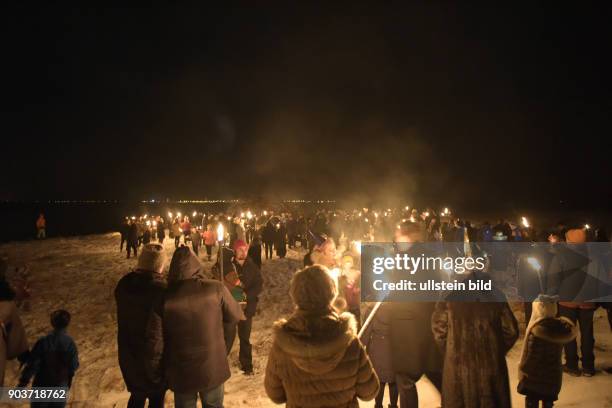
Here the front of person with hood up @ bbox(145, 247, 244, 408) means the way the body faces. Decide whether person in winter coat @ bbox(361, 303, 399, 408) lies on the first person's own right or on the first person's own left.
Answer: on the first person's own right

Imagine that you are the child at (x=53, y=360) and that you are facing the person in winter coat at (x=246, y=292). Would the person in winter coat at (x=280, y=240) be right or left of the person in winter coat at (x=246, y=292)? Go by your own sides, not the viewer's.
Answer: left

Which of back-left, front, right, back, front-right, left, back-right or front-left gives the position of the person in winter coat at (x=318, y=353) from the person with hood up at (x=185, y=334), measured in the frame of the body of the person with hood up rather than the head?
back-right

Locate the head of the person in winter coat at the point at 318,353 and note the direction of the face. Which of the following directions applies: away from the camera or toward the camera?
away from the camera

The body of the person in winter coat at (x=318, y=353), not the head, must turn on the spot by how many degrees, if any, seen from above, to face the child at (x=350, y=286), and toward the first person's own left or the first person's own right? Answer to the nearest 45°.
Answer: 0° — they already face them

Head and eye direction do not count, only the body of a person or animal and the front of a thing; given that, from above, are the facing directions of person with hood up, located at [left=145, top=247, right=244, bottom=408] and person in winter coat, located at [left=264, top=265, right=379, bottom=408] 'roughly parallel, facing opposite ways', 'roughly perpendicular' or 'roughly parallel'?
roughly parallel

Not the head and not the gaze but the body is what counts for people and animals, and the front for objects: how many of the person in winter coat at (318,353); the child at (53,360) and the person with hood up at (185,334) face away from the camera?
3

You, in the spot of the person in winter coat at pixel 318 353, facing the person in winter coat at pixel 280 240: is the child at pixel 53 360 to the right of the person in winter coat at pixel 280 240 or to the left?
left

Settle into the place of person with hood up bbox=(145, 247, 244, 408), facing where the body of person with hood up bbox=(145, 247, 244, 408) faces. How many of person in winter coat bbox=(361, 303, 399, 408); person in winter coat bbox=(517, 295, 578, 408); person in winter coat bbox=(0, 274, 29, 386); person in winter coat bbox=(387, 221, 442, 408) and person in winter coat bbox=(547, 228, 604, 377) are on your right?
4

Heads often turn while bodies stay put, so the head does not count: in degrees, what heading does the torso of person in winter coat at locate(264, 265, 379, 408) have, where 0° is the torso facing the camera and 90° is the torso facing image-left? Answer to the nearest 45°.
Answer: approximately 180°

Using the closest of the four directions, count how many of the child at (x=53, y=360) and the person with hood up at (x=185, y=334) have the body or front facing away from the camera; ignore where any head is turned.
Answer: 2

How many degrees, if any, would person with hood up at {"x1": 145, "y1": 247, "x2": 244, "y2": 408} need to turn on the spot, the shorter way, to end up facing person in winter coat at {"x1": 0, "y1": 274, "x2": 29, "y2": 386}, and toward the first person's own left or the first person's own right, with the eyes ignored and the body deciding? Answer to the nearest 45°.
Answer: approximately 90° to the first person's own left

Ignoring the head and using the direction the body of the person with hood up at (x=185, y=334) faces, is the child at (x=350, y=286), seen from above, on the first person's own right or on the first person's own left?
on the first person's own right

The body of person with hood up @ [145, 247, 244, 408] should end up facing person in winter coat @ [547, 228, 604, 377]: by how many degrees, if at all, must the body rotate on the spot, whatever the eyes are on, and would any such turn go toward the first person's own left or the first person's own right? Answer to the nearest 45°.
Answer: approximately 90° to the first person's own right

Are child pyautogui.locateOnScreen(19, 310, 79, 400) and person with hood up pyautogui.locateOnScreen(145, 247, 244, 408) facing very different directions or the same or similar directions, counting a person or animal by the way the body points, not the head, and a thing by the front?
same or similar directions

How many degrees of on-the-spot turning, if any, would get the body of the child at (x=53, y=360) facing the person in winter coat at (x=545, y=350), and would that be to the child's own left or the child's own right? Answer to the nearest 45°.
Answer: approximately 135° to the child's own right

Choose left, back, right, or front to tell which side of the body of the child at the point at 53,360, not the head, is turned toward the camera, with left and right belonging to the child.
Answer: back

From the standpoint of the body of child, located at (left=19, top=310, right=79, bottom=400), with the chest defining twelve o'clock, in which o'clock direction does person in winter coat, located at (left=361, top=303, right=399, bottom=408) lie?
The person in winter coat is roughly at 4 o'clock from the child.

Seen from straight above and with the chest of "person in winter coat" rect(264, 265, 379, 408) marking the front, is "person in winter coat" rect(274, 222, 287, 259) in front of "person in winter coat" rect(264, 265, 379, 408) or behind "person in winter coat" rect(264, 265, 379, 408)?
in front

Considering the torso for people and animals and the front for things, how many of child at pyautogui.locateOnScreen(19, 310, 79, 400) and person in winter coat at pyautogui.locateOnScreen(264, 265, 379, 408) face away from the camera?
2

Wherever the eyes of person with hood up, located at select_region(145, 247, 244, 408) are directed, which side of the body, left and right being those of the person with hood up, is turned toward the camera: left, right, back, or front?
back
